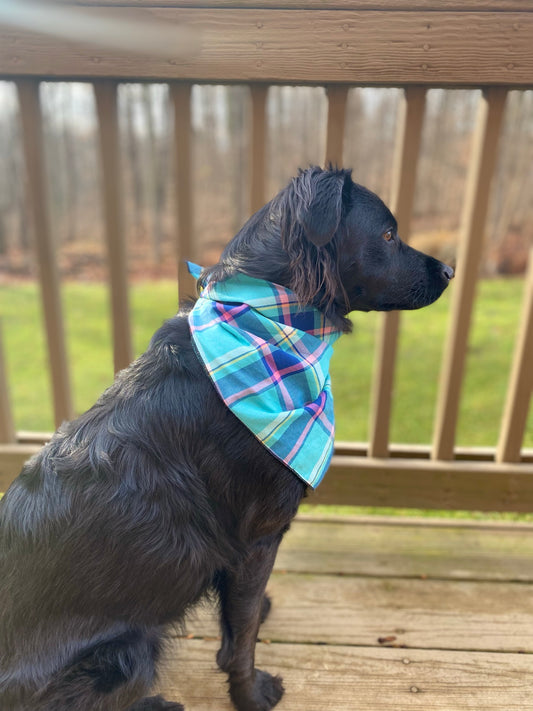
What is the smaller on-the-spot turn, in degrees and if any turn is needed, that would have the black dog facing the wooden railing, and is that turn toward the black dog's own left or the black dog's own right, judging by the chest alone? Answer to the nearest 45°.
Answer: approximately 45° to the black dog's own left

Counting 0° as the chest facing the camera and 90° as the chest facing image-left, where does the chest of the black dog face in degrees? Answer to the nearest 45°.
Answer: approximately 270°
